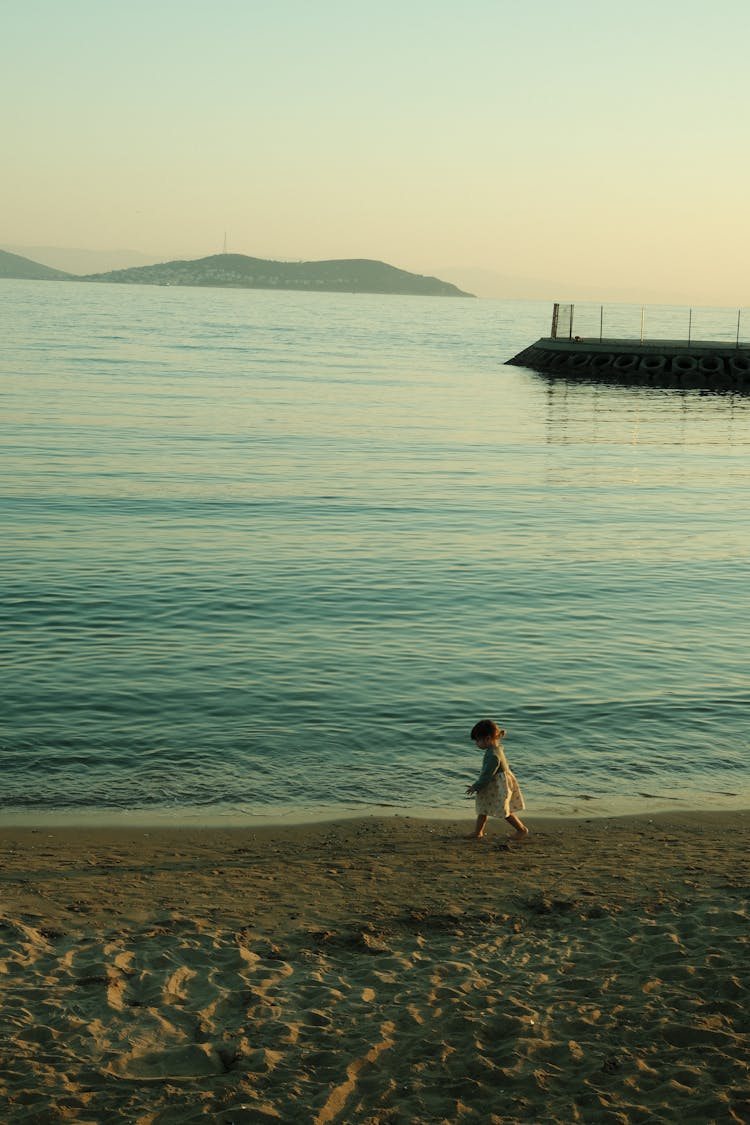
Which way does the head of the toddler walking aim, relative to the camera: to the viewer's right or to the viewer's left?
to the viewer's left

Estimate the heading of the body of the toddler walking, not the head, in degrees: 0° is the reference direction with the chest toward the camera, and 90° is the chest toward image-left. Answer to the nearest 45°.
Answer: approximately 90°
